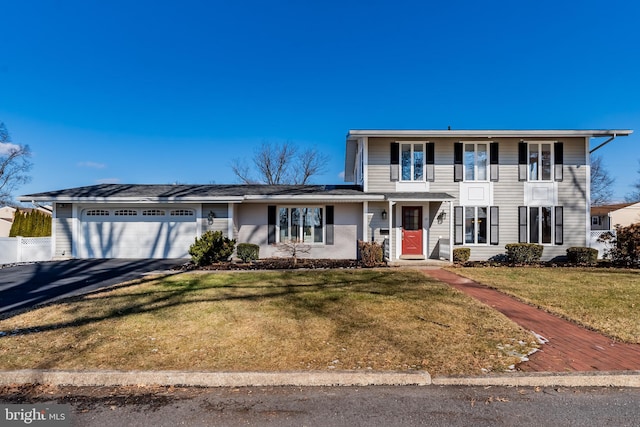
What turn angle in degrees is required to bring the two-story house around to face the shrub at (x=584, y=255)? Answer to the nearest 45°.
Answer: approximately 90° to its left

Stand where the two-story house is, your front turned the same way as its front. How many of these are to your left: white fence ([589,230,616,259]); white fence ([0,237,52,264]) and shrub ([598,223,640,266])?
2

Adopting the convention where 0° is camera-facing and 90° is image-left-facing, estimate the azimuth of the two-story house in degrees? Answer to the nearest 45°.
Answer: approximately 0°

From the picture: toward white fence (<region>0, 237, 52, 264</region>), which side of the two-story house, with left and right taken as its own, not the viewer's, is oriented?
right

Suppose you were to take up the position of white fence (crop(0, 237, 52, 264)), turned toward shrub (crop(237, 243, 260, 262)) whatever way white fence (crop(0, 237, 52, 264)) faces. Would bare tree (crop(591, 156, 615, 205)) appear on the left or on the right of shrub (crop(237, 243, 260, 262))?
left

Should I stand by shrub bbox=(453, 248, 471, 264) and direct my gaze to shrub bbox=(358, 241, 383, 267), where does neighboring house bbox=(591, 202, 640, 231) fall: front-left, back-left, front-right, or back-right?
back-right

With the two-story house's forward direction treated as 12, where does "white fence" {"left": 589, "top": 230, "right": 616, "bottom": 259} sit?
The white fence is roughly at 9 o'clock from the two-story house.

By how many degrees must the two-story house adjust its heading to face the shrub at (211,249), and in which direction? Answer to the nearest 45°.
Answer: approximately 90° to its right

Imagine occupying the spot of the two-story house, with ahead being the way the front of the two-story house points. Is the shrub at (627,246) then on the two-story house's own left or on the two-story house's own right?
on the two-story house's own left
